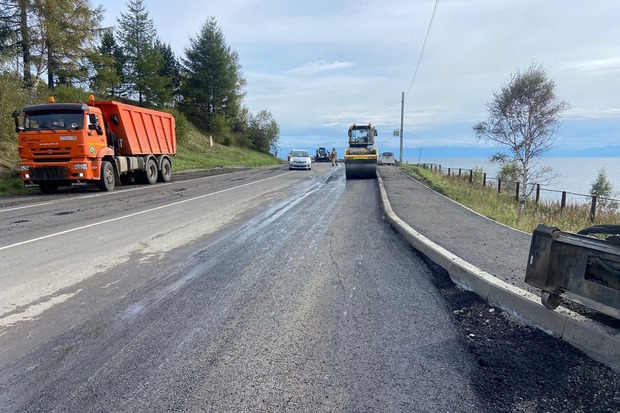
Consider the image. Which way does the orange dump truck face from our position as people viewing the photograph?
facing the viewer and to the left of the viewer

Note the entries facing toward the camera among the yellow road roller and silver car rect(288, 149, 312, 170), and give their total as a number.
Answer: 2

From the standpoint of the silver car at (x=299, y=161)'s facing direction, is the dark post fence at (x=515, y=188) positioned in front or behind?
in front

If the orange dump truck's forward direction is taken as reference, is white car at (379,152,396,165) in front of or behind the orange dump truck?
behind

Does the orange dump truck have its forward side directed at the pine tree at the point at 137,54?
no

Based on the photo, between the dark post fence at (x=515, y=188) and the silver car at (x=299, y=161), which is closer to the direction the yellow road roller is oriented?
the dark post fence

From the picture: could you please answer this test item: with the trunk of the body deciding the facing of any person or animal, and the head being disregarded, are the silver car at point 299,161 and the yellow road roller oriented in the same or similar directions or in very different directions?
same or similar directions

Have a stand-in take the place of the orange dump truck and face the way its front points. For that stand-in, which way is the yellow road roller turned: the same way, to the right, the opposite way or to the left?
the same way

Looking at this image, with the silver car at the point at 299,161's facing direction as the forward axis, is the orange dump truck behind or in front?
in front

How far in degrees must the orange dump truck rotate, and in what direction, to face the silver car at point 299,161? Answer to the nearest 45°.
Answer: approximately 180°

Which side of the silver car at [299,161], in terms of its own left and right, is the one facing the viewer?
front

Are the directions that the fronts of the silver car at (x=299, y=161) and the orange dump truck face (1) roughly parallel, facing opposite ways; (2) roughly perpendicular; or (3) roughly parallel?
roughly parallel

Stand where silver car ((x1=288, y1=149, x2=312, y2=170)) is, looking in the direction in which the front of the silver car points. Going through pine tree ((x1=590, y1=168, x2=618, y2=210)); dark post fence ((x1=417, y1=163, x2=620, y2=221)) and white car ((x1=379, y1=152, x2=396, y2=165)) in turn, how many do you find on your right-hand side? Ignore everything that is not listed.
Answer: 0

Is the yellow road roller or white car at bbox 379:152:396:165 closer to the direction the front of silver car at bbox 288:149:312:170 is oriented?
the yellow road roller

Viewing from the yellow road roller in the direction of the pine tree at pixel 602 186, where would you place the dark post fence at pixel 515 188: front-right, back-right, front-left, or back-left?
front-right
